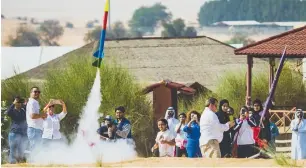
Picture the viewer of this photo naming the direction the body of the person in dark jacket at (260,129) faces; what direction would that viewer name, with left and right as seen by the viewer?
facing the viewer and to the left of the viewer

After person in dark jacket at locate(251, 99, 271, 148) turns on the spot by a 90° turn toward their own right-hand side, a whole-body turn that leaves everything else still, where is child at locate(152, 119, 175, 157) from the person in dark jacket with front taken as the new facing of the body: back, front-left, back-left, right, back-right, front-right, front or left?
front-left

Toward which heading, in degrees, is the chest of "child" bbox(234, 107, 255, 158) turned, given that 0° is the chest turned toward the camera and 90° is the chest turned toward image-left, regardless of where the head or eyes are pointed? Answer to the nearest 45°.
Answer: approximately 0°

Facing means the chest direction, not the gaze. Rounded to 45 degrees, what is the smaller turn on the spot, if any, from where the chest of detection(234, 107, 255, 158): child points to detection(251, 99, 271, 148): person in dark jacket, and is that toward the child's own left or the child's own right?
approximately 135° to the child's own left

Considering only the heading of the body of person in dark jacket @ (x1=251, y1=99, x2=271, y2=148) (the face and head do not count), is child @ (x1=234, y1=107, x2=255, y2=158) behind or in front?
in front

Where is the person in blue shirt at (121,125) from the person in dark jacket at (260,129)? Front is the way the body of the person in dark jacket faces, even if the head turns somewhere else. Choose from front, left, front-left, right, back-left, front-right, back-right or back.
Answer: front-right

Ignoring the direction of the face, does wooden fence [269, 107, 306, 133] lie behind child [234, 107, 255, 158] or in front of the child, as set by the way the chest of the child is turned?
behind
